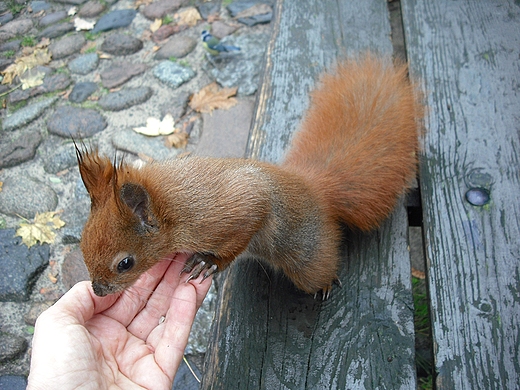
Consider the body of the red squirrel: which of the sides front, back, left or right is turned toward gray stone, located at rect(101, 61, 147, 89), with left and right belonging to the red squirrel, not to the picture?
right

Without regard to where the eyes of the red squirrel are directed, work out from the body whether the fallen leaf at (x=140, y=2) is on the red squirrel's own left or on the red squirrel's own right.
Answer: on the red squirrel's own right

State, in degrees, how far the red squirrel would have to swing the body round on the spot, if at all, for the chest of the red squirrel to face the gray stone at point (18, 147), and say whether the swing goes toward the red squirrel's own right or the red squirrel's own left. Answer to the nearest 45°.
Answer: approximately 45° to the red squirrel's own right

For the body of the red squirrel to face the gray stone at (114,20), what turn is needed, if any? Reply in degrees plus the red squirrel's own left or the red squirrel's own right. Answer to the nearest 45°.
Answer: approximately 90° to the red squirrel's own right

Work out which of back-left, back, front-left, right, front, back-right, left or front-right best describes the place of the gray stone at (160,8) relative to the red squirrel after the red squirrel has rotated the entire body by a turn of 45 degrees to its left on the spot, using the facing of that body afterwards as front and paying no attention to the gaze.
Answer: back-right

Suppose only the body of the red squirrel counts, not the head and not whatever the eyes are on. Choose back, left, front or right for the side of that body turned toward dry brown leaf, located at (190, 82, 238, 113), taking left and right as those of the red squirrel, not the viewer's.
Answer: right

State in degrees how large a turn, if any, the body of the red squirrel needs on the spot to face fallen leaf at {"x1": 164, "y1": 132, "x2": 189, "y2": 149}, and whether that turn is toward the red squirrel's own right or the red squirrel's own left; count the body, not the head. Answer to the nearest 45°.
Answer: approximately 90° to the red squirrel's own right

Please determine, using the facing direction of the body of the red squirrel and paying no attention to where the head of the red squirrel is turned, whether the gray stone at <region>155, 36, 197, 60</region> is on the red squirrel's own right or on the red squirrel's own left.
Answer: on the red squirrel's own right

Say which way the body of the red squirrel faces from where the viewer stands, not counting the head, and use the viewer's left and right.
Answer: facing to the left of the viewer

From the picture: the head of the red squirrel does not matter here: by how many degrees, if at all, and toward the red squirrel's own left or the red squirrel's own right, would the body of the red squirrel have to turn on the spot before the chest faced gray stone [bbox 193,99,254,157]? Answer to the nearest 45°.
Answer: approximately 90° to the red squirrel's own right

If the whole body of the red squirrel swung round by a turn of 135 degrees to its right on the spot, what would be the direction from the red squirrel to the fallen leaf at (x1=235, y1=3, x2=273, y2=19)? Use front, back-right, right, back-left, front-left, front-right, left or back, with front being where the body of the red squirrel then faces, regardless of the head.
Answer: front-left

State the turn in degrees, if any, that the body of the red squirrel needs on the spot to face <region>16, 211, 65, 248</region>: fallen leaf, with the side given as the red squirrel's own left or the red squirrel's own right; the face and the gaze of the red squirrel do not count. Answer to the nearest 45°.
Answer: approximately 45° to the red squirrel's own right

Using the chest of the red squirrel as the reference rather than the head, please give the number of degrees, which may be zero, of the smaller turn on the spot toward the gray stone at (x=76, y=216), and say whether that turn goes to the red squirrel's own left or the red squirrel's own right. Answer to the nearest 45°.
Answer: approximately 45° to the red squirrel's own right

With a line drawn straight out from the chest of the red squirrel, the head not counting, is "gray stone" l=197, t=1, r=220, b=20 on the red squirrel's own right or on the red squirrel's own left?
on the red squirrel's own right

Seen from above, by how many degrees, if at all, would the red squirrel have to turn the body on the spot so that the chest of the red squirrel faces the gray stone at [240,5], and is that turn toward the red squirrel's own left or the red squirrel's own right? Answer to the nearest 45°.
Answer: approximately 90° to the red squirrel's own right
